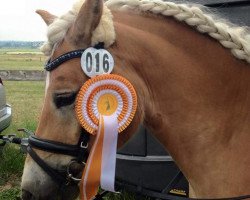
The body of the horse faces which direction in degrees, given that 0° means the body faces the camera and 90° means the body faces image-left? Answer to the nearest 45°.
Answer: approximately 90°

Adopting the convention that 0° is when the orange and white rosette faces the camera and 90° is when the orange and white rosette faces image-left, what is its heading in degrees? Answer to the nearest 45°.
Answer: approximately 0°
